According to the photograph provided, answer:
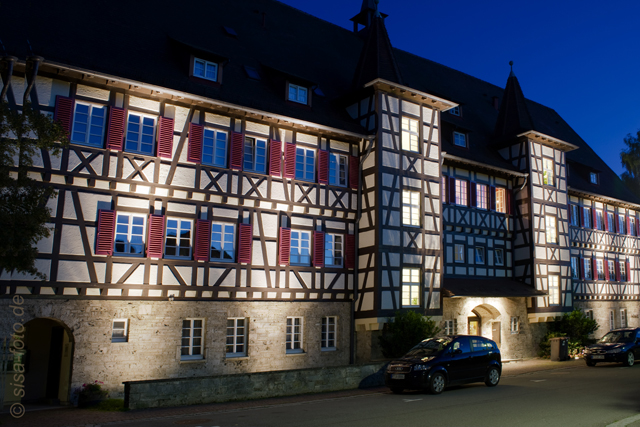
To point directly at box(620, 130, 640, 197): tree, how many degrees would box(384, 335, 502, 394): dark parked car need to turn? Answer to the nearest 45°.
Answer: approximately 180°

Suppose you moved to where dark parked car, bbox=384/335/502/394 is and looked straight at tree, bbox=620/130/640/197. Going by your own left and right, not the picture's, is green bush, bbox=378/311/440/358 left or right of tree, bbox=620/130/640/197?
left

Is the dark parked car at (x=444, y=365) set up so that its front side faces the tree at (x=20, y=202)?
yes

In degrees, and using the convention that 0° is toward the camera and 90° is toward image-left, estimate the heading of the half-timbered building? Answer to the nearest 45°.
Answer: approximately 315°

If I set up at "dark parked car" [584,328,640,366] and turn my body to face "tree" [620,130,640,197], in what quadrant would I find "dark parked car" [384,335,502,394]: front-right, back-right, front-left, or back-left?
back-left

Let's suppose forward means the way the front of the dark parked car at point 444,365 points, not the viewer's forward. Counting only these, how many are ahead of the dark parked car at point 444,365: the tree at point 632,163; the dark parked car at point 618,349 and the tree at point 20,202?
1

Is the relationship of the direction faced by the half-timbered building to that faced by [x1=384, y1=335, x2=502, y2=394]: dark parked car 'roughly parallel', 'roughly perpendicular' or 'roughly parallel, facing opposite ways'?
roughly perpendicular

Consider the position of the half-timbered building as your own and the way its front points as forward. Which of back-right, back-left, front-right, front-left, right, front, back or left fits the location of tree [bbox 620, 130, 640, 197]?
left

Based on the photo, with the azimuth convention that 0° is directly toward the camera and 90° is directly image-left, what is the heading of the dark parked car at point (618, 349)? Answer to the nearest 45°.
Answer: approximately 45°

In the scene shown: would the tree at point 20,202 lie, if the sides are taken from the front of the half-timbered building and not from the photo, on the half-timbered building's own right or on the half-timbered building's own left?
on the half-timbered building's own right
